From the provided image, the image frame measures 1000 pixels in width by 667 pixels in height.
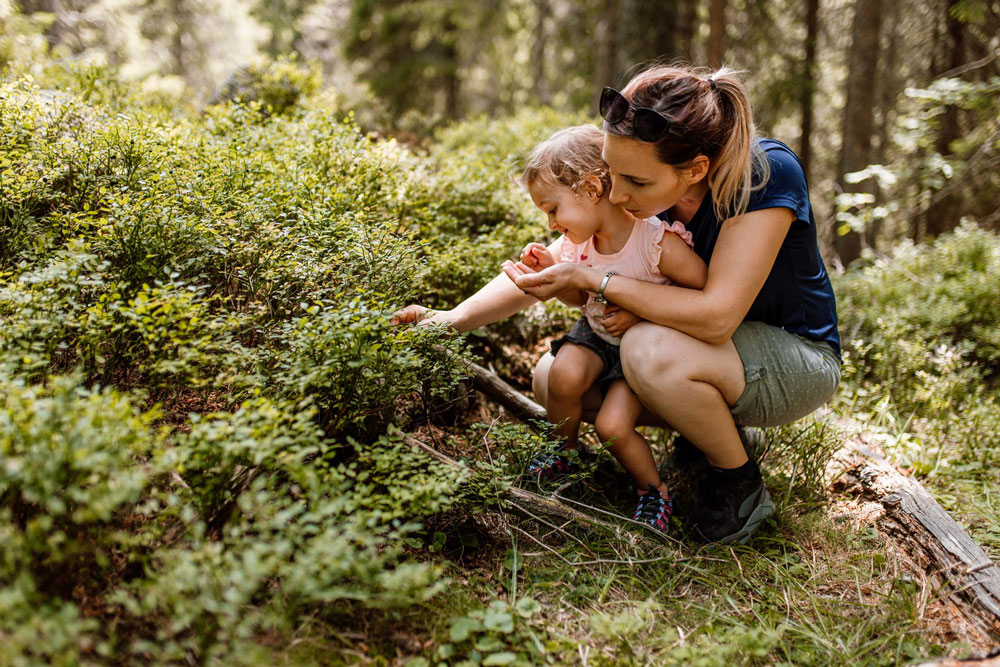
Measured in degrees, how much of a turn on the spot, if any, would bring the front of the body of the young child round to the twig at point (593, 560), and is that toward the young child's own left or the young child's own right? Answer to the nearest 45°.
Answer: approximately 45° to the young child's own left

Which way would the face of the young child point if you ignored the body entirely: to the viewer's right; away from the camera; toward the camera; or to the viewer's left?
to the viewer's left

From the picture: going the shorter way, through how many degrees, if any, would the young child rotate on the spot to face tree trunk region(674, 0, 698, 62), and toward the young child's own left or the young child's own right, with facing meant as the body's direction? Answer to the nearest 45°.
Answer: approximately 135° to the young child's own right

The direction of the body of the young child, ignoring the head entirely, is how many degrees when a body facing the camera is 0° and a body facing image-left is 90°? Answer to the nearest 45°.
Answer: approximately 45°

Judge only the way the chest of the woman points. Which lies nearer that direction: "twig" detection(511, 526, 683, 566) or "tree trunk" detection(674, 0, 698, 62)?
the twig

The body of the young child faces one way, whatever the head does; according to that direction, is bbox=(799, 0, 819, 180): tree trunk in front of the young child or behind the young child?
behind

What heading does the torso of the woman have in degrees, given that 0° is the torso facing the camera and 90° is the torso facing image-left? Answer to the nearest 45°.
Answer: approximately 90°

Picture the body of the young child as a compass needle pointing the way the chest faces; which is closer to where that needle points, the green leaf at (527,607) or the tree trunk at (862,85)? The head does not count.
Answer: the green leaf

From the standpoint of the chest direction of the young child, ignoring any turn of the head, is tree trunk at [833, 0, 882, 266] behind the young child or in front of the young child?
behind

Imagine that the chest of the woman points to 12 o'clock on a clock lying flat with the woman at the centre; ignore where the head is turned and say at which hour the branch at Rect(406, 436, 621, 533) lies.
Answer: The branch is roughly at 11 o'clock from the woman.

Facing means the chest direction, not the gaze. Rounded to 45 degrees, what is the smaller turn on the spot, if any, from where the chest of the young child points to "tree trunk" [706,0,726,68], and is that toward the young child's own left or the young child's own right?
approximately 135° to the young child's own right

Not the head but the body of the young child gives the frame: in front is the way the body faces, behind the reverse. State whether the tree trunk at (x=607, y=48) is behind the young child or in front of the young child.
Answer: behind
